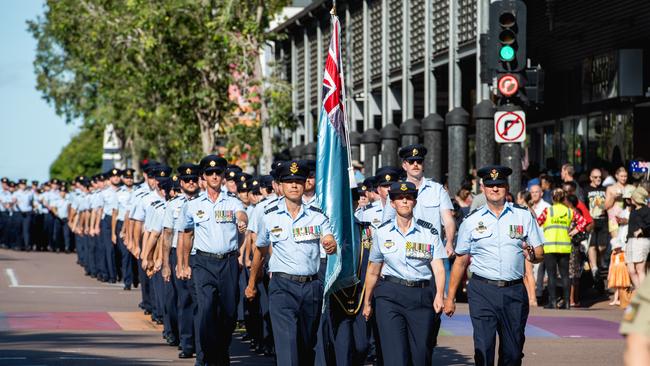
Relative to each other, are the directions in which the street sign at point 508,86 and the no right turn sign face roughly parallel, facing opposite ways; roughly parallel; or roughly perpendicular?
roughly parallel

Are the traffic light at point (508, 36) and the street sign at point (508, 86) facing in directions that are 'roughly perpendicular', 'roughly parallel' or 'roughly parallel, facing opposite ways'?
roughly parallel

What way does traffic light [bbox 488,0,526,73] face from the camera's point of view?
toward the camera

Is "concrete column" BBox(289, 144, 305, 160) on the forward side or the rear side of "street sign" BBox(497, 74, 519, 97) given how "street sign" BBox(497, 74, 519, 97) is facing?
on the rear side

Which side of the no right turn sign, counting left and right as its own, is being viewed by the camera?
front

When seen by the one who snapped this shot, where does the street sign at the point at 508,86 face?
facing the viewer
